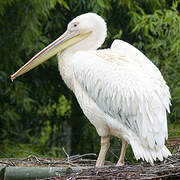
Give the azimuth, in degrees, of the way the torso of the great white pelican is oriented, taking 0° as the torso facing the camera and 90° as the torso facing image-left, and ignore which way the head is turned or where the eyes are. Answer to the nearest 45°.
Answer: approximately 90°
